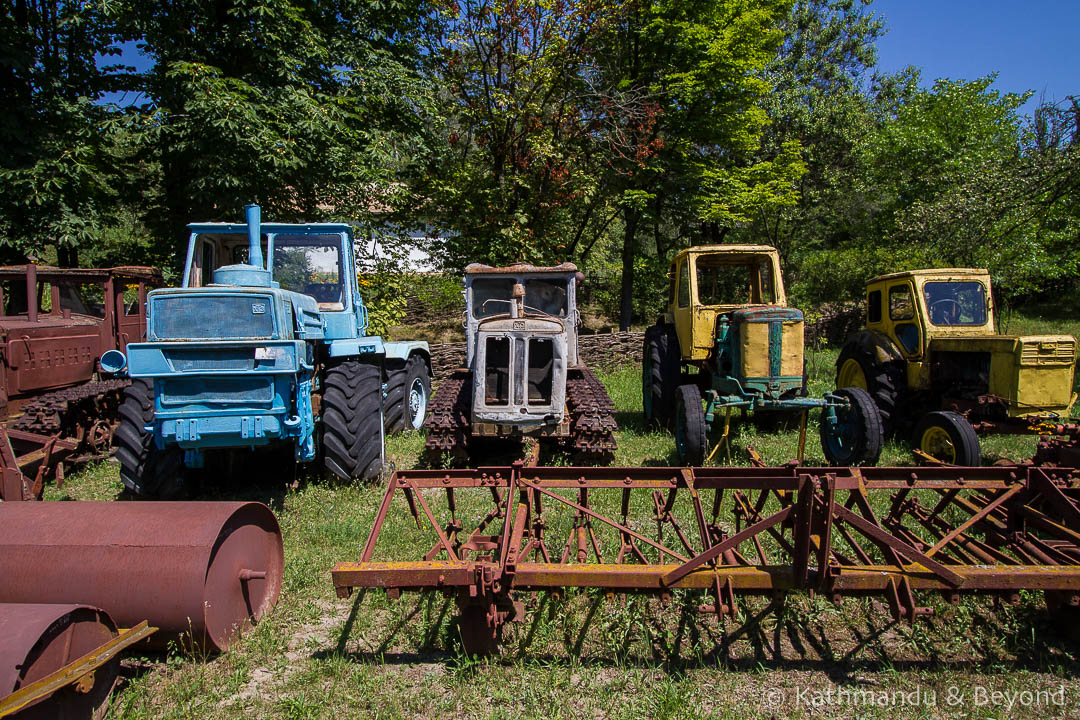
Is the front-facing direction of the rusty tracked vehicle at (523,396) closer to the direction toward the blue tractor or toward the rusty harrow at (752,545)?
the rusty harrow

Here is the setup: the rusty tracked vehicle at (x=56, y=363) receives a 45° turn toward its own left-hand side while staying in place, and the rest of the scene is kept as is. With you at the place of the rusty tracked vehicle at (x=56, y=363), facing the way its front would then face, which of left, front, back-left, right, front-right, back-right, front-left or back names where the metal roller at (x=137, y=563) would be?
front

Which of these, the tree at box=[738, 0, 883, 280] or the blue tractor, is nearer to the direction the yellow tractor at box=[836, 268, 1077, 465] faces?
the blue tractor

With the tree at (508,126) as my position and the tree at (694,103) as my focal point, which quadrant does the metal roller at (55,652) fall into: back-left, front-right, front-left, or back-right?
back-right

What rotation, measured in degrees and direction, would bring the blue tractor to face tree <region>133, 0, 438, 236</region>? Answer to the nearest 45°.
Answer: approximately 135° to its right

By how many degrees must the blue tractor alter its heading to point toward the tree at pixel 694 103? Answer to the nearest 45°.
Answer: approximately 180°

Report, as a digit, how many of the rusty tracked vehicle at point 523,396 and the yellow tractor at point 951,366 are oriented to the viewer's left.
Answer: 0

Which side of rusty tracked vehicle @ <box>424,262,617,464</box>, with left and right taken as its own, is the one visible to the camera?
front

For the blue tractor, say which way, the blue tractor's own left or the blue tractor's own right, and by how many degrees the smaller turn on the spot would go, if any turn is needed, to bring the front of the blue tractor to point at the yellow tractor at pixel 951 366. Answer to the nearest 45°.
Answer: approximately 135° to the blue tractor's own left

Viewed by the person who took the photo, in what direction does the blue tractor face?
facing the viewer and to the left of the viewer

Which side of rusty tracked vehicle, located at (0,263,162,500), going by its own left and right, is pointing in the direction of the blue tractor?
left
